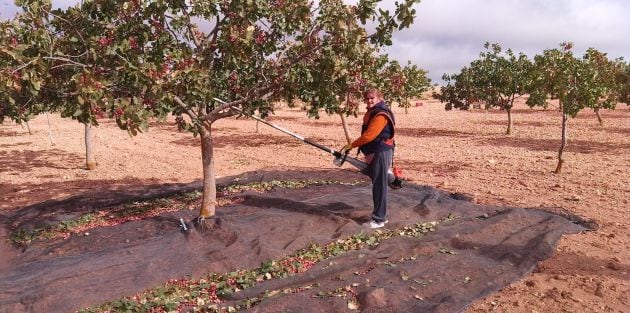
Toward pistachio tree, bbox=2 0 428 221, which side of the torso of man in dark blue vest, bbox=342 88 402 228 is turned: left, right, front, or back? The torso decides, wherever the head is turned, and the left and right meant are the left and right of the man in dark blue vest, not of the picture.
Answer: front

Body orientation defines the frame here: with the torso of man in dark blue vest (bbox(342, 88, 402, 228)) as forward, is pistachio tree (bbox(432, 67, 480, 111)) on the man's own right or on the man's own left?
on the man's own right

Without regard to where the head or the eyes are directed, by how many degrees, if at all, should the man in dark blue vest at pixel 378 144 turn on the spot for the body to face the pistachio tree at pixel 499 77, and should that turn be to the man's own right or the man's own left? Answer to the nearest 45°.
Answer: approximately 90° to the man's own right

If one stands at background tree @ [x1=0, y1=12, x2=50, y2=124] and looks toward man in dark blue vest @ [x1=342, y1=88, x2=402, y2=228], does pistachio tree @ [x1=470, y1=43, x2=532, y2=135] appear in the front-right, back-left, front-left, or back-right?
front-left

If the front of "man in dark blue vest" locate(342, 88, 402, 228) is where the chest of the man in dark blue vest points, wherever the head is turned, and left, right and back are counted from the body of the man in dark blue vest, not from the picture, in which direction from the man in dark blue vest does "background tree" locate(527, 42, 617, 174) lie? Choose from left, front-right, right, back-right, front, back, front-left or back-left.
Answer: back-right

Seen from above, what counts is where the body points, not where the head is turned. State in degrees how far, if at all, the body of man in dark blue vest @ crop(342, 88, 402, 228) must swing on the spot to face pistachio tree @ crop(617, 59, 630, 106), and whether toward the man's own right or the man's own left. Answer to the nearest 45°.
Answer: approximately 135° to the man's own right

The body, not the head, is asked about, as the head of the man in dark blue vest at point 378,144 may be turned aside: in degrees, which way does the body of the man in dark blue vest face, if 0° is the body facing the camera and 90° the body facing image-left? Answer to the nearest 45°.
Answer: approximately 90°
